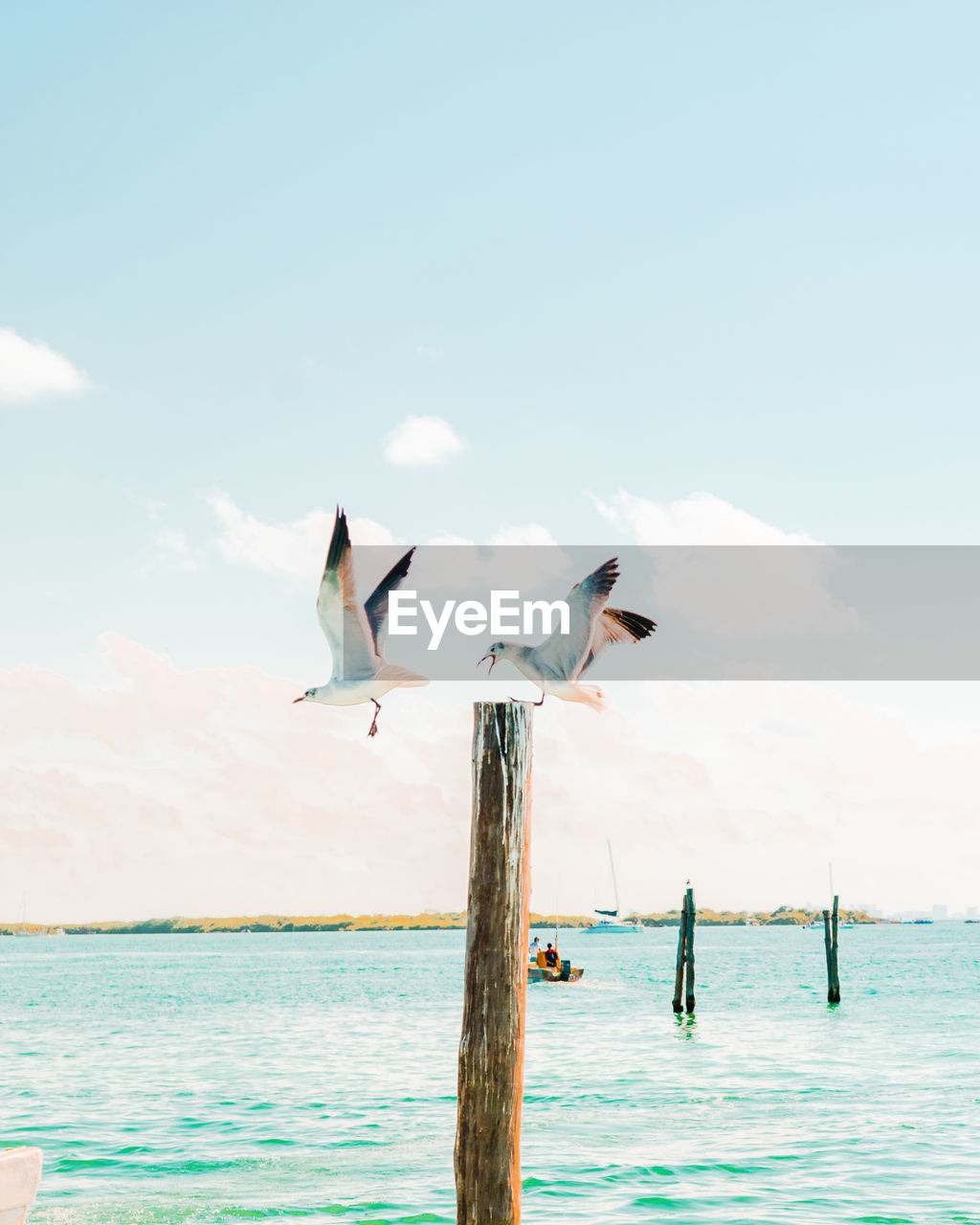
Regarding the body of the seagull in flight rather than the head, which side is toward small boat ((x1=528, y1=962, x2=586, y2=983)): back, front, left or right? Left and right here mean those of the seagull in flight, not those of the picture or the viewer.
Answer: right

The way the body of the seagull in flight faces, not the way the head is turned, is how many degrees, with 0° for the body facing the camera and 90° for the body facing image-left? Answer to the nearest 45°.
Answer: approximately 90°

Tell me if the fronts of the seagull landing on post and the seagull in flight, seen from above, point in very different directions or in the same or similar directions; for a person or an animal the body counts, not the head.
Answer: same or similar directions

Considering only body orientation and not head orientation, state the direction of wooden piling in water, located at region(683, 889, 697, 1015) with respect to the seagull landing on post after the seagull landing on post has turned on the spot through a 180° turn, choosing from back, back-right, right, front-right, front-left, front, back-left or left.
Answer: left

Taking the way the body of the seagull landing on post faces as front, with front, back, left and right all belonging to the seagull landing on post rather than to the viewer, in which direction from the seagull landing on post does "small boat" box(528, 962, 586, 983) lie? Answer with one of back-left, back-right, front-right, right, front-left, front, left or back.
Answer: right

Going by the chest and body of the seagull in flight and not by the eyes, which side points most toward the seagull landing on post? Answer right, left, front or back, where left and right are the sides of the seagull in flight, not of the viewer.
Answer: back

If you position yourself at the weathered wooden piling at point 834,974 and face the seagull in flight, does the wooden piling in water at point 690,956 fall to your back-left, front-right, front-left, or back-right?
front-right

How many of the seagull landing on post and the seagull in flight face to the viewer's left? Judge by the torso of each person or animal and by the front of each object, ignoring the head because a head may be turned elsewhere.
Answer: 2

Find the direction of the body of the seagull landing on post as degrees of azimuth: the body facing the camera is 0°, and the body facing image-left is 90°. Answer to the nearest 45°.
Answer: approximately 90°
